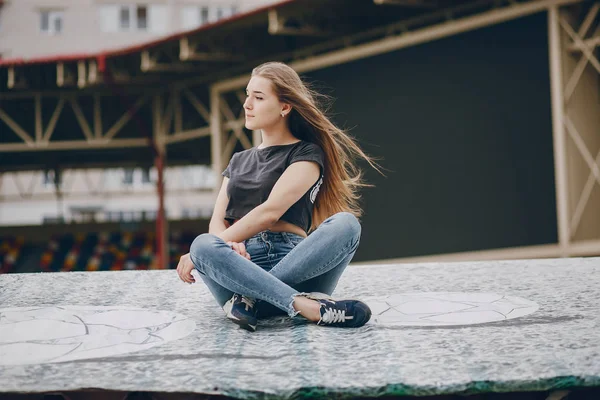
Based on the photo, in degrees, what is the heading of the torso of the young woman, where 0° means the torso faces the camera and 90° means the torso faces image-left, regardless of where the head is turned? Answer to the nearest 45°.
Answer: approximately 45°

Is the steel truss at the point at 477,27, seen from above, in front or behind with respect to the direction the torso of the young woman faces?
behind

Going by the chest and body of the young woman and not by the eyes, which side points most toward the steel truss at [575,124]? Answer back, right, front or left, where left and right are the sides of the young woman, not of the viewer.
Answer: back
